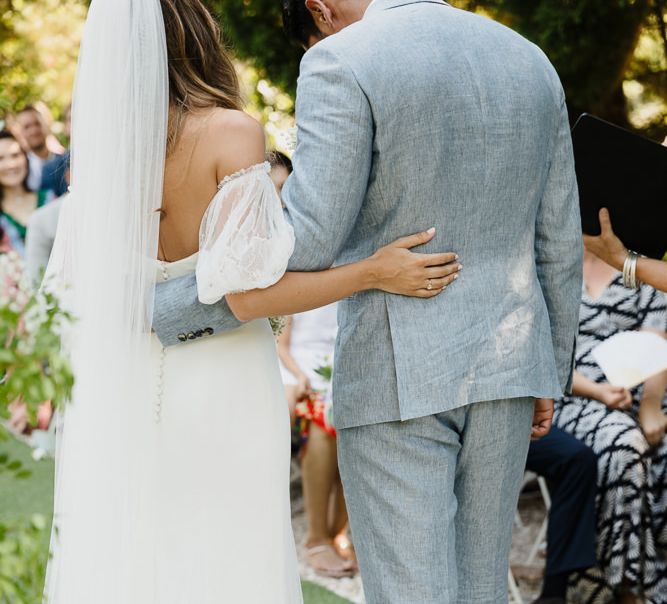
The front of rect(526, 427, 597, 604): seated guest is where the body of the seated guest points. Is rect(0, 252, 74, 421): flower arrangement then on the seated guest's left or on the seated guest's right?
on the seated guest's right

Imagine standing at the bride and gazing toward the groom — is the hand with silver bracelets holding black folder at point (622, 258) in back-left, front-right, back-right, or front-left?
front-left

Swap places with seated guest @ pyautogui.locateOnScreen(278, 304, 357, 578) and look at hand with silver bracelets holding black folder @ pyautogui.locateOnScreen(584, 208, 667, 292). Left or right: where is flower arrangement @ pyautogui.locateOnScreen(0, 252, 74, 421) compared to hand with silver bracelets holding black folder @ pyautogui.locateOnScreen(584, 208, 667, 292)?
right

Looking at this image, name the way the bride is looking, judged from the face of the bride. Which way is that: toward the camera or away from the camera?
away from the camera

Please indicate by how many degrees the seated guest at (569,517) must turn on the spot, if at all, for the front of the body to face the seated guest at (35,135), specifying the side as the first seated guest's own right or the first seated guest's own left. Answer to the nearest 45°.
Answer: approximately 180°

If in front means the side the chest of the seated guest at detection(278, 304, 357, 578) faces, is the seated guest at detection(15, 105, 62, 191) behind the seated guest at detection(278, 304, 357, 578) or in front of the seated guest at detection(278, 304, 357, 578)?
behind

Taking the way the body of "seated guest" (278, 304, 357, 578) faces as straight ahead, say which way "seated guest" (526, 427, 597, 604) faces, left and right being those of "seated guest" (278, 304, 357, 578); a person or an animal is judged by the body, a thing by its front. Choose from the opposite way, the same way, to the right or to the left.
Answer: the same way

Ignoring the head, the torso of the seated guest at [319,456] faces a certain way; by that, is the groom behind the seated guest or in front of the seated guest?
in front

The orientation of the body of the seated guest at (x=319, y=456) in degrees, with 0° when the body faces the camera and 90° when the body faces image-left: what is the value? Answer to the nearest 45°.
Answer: approximately 315°

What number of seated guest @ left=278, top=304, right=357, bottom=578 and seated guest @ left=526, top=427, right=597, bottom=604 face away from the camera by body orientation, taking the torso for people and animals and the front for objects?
0

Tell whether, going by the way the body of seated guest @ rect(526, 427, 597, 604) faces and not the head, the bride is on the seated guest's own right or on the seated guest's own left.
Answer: on the seated guest's own right

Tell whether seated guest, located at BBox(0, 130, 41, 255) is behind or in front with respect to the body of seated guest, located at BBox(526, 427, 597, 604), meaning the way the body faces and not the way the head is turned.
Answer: behind
